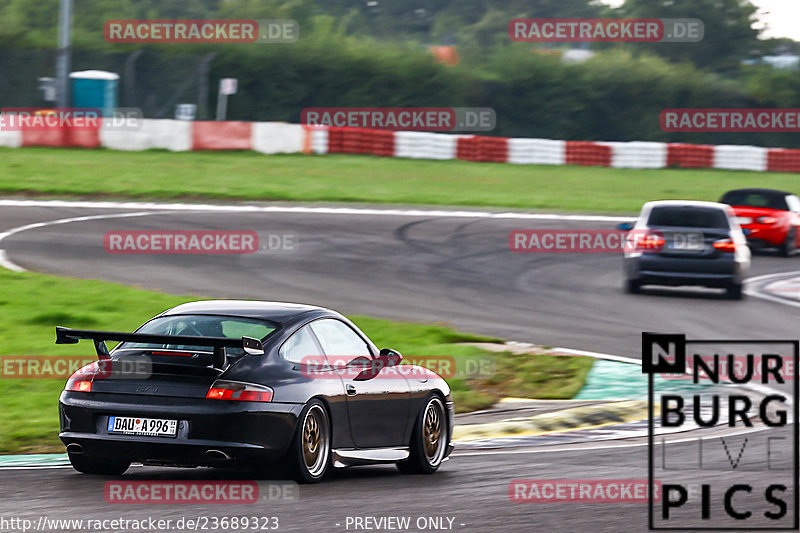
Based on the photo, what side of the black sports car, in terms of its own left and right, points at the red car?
front

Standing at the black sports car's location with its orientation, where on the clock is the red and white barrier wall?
The red and white barrier wall is roughly at 11 o'clock from the black sports car.

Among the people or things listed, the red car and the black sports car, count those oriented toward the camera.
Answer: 0

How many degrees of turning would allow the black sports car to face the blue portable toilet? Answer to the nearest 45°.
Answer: approximately 45° to its left

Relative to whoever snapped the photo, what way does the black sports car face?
facing away from the viewer and to the right of the viewer

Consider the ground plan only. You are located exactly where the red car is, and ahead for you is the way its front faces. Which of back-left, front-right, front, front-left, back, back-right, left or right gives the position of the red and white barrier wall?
left

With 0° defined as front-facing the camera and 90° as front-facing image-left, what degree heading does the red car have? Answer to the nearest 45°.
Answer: approximately 225°
